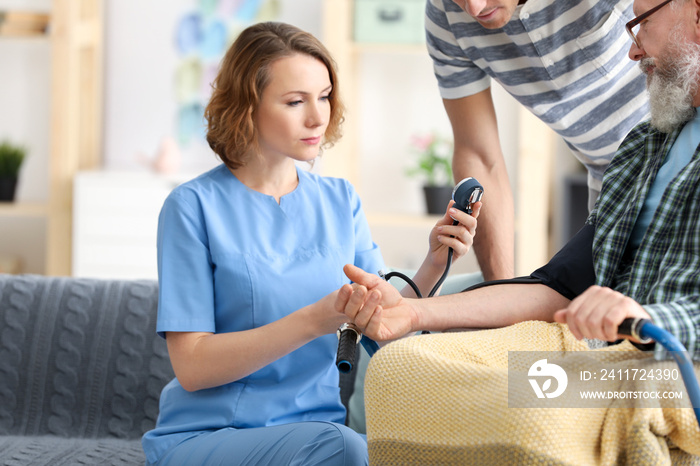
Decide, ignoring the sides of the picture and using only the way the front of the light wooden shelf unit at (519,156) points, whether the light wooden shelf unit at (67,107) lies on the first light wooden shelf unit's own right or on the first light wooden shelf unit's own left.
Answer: on the first light wooden shelf unit's own right

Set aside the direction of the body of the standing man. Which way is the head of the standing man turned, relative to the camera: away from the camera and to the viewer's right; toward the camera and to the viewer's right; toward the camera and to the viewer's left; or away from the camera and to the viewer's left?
toward the camera and to the viewer's left

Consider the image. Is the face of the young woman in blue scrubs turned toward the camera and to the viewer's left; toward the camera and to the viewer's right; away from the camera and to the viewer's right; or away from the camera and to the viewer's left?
toward the camera and to the viewer's right

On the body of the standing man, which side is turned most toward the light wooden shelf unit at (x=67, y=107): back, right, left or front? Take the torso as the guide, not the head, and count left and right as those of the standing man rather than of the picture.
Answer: right

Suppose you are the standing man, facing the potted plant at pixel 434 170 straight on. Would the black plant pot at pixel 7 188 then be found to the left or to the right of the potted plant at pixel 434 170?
left

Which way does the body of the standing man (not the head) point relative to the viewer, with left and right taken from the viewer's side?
facing the viewer and to the left of the viewer

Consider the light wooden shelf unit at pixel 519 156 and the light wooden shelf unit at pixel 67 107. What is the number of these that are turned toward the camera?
2

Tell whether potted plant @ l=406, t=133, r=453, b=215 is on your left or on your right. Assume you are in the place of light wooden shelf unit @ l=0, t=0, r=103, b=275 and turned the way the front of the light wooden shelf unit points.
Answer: on your left

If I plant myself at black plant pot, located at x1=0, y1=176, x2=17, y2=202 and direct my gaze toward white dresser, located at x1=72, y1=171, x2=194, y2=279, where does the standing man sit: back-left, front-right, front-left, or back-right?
front-right

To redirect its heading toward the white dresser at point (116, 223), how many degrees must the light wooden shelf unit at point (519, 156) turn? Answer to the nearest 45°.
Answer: approximately 90° to its right

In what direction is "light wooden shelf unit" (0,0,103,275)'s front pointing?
toward the camera

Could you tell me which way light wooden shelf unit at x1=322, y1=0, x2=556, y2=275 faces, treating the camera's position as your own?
facing the viewer

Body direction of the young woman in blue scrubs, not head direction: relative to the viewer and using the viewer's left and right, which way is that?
facing the viewer and to the right of the viewer

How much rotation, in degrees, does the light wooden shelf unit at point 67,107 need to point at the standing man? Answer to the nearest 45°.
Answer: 0° — it already faces them
